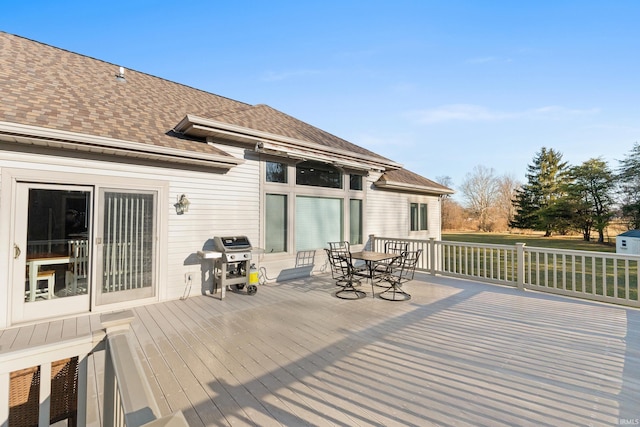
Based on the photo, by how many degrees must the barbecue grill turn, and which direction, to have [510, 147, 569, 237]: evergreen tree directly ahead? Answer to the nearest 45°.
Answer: approximately 90° to its left

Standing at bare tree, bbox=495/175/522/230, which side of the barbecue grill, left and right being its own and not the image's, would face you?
left

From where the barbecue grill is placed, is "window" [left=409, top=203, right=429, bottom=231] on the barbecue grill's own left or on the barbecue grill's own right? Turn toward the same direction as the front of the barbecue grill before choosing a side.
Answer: on the barbecue grill's own left

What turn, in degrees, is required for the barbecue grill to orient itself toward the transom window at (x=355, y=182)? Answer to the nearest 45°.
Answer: approximately 90° to its left

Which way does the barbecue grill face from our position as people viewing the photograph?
facing the viewer and to the right of the viewer

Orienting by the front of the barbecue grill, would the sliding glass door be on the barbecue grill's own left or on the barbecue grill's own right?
on the barbecue grill's own right
